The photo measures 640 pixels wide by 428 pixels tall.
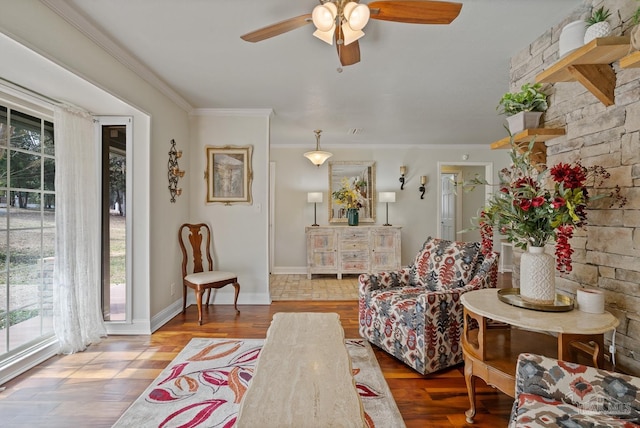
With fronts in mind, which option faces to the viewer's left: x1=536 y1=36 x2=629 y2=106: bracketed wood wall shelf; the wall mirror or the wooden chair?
the bracketed wood wall shelf

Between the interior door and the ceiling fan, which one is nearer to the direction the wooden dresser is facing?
the ceiling fan

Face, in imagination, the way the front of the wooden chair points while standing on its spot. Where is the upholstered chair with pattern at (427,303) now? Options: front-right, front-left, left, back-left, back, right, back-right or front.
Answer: front

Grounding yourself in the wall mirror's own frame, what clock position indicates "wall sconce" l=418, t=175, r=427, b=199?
The wall sconce is roughly at 9 o'clock from the wall mirror.

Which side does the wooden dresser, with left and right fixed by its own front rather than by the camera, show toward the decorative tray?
front

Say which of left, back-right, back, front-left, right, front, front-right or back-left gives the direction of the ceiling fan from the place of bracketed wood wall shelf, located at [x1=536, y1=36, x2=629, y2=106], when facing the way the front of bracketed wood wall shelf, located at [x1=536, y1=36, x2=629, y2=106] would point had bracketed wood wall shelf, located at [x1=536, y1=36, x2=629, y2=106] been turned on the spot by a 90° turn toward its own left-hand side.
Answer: front-right

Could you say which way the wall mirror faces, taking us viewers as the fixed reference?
facing the viewer

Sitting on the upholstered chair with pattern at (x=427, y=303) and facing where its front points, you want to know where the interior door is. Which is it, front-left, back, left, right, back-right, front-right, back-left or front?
back-right

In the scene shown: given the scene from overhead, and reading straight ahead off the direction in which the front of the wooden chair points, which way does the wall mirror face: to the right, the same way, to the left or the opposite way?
to the right

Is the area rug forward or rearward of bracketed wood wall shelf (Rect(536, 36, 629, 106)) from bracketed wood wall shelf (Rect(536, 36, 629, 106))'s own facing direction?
forward

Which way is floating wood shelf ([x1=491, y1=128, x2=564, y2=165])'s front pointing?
to the viewer's left

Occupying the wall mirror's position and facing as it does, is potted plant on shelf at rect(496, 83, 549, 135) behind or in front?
in front

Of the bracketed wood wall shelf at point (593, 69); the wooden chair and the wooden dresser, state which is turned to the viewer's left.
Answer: the bracketed wood wall shelf

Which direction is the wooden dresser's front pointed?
toward the camera

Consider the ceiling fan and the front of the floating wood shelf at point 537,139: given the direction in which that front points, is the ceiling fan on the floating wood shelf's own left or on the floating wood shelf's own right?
on the floating wood shelf's own left

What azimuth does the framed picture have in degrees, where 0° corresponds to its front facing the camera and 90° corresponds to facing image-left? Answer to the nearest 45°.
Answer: approximately 0°

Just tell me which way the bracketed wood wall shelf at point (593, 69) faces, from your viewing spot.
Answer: facing to the left of the viewer

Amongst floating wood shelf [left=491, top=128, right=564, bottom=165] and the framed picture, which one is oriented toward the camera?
the framed picture
